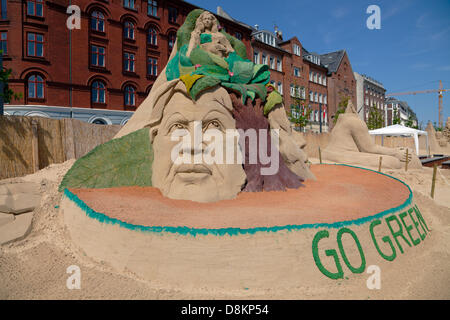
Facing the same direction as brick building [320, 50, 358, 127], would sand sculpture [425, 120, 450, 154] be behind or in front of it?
in front

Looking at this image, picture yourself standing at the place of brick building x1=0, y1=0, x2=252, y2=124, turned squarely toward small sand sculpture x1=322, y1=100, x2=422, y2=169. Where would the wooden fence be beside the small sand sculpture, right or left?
right

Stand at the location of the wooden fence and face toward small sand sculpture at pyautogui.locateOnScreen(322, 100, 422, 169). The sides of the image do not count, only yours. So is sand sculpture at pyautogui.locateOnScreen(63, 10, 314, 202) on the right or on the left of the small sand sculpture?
right

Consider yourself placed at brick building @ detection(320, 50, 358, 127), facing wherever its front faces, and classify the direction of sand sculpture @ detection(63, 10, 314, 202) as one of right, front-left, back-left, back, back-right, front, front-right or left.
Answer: front-right

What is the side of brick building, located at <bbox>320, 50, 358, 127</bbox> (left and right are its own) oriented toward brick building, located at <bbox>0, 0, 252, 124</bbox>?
right

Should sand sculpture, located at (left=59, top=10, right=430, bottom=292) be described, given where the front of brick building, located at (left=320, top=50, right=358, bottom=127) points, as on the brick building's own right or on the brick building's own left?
on the brick building's own right

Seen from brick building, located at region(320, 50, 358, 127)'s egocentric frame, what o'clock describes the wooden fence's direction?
The wooden fence is roughly at 2 o'clock from the brick building.

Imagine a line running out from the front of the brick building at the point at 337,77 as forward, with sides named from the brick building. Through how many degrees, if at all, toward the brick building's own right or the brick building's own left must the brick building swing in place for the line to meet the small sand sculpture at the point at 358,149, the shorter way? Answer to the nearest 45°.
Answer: approximately 45° to the brick building's own right
